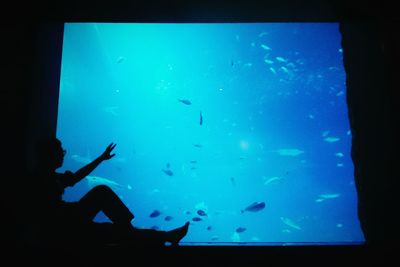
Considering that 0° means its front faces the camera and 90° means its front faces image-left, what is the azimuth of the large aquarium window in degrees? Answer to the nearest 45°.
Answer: approximately 0°

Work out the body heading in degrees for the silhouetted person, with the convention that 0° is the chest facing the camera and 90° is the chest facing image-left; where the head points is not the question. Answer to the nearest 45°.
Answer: approximately 270°

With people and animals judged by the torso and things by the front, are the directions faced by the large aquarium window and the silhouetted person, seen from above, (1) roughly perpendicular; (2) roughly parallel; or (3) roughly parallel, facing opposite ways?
roughly perpendicular

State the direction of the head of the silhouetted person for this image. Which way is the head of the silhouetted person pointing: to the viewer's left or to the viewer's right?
to the viewer's right

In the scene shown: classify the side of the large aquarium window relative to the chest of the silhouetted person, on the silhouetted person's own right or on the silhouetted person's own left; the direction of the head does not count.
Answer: on the silhouetted person's own left
